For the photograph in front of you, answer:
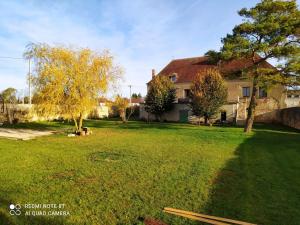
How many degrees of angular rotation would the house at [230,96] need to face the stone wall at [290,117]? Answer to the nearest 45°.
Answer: approximately 45° to its left

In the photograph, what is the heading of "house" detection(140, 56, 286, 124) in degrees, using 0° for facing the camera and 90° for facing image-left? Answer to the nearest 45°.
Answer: approximately 0°

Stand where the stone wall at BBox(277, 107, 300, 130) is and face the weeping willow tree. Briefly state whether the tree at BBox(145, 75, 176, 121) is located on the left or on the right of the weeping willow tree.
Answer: right

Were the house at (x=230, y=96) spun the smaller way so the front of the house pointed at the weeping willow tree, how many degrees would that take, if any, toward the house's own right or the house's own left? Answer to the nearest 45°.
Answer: approximately 45° to the house's own right

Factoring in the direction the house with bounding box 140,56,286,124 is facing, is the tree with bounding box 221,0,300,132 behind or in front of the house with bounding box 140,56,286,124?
in front

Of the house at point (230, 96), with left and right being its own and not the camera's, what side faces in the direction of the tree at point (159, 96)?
right

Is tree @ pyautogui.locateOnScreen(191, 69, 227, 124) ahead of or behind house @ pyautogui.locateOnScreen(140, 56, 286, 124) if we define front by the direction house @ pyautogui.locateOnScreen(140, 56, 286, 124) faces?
ahead

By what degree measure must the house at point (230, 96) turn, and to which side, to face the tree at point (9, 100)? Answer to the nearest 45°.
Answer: approximately 45° to its right

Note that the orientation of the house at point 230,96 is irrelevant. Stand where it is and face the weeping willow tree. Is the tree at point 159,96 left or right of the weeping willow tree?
right
